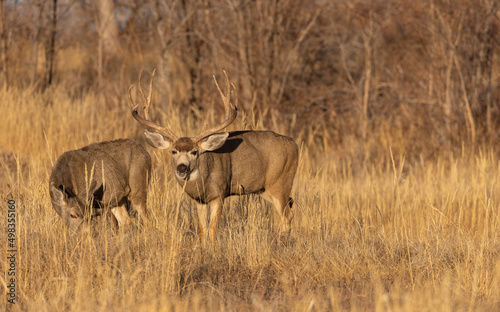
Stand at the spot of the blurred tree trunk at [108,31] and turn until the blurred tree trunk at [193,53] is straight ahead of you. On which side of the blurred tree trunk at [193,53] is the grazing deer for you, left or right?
right

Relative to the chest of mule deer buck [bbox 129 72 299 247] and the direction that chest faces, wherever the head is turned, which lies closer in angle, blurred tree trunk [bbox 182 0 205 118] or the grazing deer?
the grazing deer

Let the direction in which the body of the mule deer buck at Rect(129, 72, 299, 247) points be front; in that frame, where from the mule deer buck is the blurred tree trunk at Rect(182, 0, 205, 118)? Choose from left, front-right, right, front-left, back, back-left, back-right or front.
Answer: back-right

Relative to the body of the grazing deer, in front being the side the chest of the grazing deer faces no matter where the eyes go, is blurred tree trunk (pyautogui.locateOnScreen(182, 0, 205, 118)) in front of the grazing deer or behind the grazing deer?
behind

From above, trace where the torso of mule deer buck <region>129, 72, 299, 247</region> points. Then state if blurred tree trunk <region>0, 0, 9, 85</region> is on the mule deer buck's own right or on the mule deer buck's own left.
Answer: on the mule deer buck's own right

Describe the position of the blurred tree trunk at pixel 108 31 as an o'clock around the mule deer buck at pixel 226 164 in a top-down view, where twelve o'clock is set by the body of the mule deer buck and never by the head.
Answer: The blurred tree trunk is roughly at 4 o'clock from the mule deer buck.

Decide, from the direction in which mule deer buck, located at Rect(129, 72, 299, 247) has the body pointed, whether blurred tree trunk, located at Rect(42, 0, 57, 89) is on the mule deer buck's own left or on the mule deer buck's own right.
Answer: on the mule deer buck's own right

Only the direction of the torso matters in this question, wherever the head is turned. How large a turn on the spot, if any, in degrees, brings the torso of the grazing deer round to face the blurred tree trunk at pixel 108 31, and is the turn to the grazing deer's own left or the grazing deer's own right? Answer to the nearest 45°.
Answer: approximately 135° to the grazing deer's own right

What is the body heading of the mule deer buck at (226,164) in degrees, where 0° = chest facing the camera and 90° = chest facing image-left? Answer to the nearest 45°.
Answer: approximately 45°
